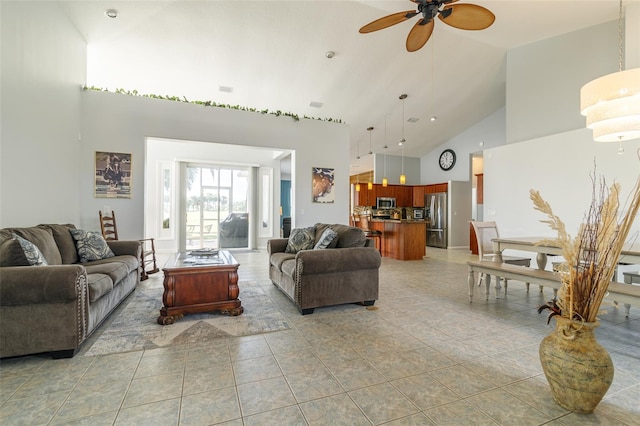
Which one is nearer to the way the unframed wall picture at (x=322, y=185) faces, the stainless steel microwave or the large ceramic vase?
the large ceramic vase

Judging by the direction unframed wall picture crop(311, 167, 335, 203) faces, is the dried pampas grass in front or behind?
in front

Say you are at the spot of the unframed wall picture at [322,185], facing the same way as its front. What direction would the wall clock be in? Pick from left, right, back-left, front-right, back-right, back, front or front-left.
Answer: back-left

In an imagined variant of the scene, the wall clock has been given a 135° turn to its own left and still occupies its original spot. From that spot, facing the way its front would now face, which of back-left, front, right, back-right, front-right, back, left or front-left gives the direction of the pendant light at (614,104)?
right

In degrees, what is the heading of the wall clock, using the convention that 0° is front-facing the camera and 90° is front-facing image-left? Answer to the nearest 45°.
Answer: approximately 45°

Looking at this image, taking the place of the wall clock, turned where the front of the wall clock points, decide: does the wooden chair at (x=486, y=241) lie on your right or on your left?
on your left

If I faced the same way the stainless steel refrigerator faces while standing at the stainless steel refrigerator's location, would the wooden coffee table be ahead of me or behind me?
ahead

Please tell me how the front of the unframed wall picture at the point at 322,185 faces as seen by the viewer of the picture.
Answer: facing the viewer

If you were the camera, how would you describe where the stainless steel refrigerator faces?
facing the viewer and to the left of the viewer
